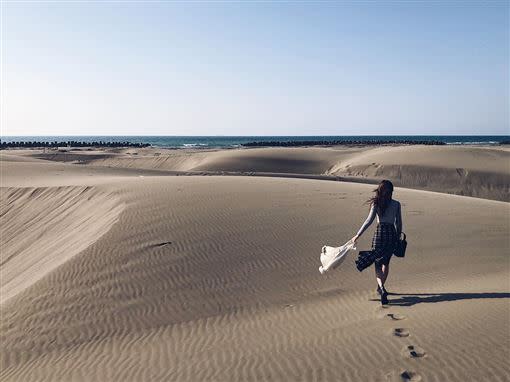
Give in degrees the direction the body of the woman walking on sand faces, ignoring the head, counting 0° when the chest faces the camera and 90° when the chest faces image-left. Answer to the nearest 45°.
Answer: approximately 180°

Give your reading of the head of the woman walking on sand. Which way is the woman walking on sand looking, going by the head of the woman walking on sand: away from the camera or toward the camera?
away from the camera
